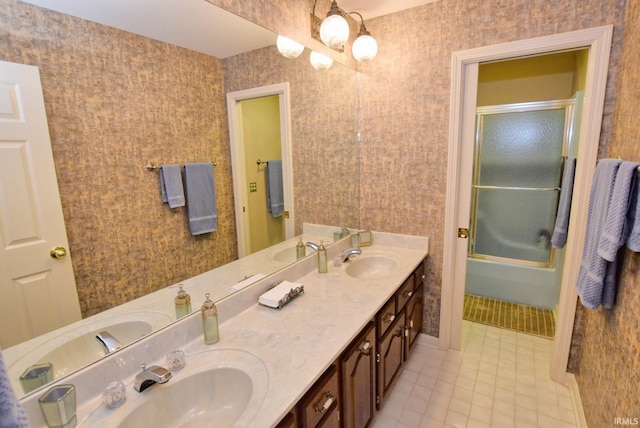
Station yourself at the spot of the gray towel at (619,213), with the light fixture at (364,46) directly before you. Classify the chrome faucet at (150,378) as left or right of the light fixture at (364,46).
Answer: left

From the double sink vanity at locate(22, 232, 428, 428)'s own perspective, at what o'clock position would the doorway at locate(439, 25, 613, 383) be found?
The doorway is roughly at 10 o'clock from the double sink vanity.

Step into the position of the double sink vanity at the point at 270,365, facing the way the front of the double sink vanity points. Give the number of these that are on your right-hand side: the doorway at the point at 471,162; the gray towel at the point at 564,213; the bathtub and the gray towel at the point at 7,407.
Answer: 1

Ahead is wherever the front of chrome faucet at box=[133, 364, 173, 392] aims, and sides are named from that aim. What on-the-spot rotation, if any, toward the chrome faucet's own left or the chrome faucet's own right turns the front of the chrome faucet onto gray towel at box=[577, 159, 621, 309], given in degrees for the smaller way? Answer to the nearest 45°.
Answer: approximately 45° to the chrome faucet's own left

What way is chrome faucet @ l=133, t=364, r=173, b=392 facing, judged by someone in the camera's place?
facing the viewer and to the right of the viewer

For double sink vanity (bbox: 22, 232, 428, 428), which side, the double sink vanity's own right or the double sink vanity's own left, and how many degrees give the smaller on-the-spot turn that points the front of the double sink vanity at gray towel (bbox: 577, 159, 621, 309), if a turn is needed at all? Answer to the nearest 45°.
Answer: approximately 45° to the double sink vanity's own left

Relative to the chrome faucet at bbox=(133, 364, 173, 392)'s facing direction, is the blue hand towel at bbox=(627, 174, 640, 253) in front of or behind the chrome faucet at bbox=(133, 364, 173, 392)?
in front

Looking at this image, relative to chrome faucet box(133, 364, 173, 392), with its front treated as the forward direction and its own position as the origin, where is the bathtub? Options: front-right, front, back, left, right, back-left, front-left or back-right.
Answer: front-left

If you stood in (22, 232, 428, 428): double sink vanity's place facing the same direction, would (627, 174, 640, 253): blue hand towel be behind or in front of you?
in front

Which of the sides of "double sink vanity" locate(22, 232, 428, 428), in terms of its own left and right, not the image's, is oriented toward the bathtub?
left
